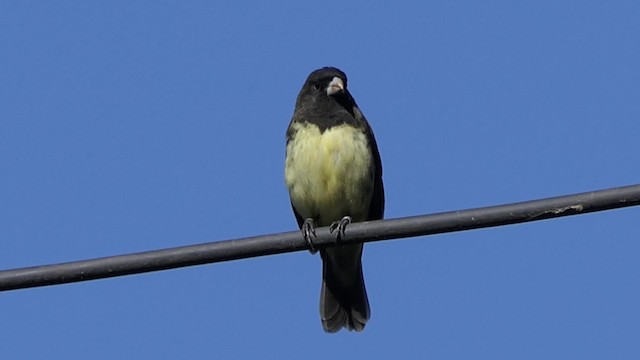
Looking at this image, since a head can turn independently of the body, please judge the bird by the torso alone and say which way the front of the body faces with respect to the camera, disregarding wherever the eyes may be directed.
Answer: toward the camera
